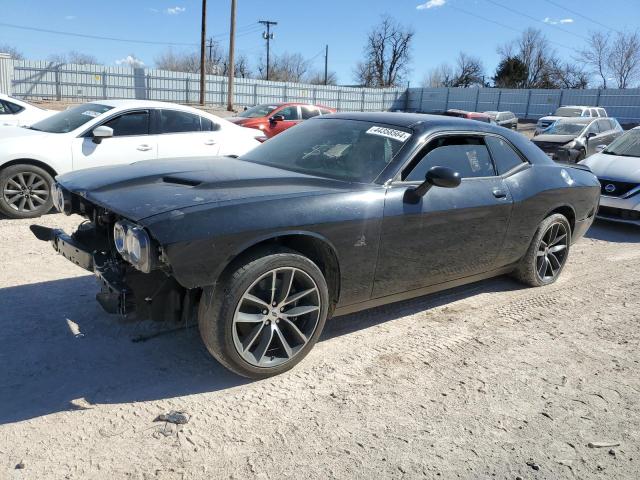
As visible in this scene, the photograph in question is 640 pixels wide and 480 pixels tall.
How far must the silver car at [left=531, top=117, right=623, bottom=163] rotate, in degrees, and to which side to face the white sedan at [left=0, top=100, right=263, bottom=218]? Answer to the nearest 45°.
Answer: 0° — it already faces it

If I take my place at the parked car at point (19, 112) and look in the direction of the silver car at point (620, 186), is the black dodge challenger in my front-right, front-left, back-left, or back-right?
front-right

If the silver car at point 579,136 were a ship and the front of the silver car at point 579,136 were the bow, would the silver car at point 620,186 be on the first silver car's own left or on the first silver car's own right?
on the first silver car's own left

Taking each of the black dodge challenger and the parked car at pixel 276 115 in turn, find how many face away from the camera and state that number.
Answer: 0

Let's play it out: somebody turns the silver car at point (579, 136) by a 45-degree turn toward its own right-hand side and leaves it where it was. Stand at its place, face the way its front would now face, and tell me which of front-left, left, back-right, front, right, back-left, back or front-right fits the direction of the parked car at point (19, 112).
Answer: front-left

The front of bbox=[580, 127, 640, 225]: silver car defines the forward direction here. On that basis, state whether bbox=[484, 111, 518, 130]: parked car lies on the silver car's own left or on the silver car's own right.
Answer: on the silver car's own right

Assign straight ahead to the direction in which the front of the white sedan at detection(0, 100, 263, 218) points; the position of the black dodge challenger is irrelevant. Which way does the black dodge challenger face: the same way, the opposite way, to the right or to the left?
the same way

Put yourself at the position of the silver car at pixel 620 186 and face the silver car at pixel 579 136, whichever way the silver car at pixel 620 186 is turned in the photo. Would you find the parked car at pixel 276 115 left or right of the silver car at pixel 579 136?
left

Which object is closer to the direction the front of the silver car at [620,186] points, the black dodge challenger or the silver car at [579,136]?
the black dodge challenger

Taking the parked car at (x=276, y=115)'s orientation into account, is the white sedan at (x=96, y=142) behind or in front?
in front

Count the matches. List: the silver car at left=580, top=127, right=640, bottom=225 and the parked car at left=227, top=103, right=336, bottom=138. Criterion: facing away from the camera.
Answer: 0

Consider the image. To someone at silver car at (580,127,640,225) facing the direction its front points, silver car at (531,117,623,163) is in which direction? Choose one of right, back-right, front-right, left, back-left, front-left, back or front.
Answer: back-right

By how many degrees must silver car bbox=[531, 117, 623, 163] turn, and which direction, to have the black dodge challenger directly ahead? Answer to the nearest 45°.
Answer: approximately 45° to its left

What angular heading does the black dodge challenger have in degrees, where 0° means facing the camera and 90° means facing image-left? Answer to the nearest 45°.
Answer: approximately 45°

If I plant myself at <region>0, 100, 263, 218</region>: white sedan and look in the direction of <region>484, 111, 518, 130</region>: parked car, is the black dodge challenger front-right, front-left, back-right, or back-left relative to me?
back-right

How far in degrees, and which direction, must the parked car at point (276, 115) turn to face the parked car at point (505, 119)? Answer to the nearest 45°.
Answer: approximately 180°

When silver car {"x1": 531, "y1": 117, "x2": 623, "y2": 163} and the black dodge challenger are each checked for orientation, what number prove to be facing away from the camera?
0

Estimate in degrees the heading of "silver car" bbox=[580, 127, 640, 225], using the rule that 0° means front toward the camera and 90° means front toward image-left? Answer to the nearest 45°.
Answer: approximately 45°

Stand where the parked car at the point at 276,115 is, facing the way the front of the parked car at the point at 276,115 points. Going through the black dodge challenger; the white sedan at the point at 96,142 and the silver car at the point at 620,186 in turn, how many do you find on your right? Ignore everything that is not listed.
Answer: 0

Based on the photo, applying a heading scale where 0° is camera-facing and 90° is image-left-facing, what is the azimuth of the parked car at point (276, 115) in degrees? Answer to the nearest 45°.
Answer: approximately 45°
